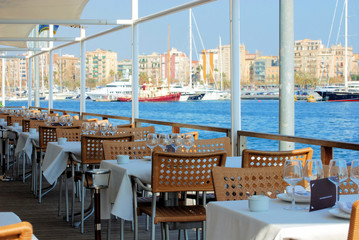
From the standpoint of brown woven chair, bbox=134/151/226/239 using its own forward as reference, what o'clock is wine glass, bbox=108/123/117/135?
The wine glass is roughly at 1 o'clock from the brown woven chair.

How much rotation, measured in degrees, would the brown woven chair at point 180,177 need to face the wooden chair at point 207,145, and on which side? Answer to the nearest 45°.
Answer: approximately 45° to its right

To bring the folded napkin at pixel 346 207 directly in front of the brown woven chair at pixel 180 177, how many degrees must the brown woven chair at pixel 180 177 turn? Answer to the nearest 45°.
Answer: approximately 180°

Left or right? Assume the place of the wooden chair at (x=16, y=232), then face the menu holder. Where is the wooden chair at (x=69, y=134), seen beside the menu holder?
left

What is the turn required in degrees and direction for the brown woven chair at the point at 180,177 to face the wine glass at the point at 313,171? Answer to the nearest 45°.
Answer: approximately 180°

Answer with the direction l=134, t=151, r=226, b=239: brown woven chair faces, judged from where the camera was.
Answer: facing away from the viewer and to the left of the viewer

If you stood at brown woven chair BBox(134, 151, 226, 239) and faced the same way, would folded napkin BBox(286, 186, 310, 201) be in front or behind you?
behind

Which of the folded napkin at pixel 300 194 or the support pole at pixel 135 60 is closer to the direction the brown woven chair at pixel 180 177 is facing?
the support pole

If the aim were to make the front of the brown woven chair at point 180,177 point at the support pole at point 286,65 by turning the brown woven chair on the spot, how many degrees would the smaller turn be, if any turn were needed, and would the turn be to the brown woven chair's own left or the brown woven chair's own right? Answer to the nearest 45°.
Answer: approximately 90° to the brown woven chair's own right
